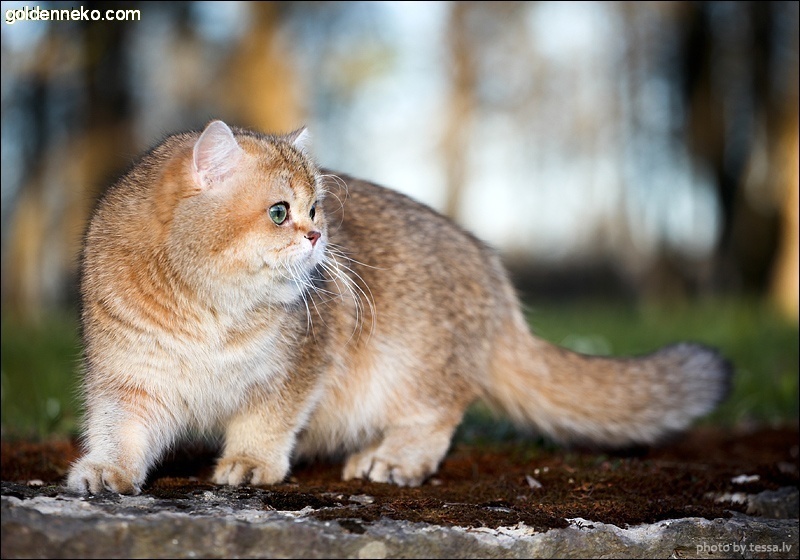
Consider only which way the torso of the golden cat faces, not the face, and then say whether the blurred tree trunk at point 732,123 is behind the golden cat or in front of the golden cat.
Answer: behind

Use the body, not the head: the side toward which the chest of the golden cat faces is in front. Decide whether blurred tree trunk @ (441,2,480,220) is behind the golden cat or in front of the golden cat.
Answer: behind

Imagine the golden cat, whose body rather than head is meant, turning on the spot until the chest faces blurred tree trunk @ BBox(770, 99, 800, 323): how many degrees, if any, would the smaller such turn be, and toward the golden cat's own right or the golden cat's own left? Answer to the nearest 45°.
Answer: approximately 180°

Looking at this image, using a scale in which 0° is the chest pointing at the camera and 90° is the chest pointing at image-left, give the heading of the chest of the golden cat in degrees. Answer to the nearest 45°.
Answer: approximately 45°
